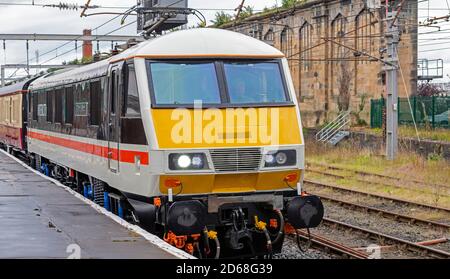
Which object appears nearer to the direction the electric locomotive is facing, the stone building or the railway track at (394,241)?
the railway track

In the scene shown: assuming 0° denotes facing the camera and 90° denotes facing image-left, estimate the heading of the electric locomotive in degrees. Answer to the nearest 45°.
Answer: approximately 315°

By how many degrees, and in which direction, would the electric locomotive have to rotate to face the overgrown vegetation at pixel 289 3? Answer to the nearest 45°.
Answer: approximately 135° to its left

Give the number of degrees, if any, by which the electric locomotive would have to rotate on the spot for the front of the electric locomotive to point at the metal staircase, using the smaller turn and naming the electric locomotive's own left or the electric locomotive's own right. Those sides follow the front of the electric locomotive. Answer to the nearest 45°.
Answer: approximately 135° to the electric locomotive's own left

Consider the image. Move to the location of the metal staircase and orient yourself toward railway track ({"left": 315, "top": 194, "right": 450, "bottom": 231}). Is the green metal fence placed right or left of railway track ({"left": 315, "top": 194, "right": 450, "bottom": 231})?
left

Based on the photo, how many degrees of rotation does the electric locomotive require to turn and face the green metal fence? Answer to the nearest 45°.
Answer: approximately 90° to its left

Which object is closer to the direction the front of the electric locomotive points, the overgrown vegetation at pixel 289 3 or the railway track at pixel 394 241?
the railway track

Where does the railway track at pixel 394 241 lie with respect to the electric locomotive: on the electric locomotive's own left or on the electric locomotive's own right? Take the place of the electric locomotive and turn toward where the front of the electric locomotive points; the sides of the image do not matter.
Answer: on the electric locomotive's own left

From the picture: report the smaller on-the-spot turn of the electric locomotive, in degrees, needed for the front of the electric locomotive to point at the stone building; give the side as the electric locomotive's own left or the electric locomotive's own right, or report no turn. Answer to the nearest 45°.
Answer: approximately 135° to the electric locomotive's own left

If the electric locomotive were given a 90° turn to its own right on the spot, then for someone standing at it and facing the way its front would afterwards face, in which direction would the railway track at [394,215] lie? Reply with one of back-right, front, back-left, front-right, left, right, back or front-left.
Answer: back

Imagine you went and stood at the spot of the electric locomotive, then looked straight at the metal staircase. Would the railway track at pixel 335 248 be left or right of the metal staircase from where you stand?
right
